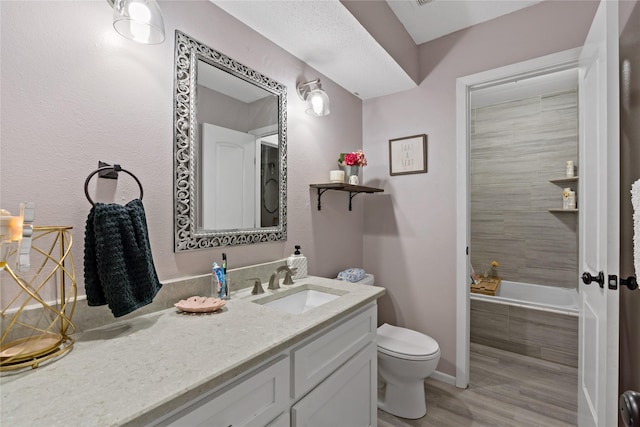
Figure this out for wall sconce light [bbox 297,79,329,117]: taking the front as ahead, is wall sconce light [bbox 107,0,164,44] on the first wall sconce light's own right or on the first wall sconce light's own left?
on the first wall sconce light's own right

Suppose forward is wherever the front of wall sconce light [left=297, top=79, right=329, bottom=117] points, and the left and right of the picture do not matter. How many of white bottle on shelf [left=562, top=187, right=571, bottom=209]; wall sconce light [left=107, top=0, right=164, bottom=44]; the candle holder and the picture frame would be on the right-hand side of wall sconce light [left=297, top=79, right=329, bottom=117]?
2

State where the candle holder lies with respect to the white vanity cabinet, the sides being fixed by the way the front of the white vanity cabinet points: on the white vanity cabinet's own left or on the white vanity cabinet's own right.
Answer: on the white vanity cabinet's own right

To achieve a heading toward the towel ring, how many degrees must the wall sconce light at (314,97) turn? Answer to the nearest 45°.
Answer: approximately 90° to its right

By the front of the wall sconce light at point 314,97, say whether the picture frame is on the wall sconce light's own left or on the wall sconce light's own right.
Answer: on the wall sconce light's own left

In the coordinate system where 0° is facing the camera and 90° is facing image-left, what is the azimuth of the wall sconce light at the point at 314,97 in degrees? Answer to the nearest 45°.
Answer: approximately 315°

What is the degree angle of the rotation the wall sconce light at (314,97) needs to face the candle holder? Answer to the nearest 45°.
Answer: approximately 90° to its right

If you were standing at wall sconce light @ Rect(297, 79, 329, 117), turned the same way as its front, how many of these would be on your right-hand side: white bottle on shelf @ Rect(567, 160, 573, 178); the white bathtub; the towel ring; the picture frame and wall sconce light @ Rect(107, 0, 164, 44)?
2

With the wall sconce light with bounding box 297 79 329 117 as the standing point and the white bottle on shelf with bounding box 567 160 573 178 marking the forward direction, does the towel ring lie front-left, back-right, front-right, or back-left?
back-right

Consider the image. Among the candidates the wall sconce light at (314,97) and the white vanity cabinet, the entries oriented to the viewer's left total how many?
0
